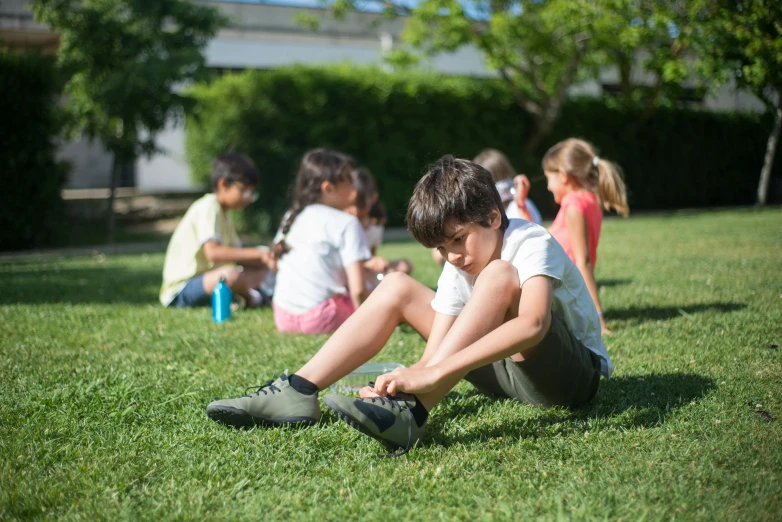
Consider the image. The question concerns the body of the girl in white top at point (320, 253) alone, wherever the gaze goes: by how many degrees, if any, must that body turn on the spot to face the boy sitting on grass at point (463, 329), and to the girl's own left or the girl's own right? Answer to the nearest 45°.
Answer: approximately 135° to the girl's own right

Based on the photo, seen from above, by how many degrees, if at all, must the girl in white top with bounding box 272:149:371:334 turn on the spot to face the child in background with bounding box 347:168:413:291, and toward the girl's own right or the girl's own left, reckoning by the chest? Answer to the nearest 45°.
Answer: approximately 45° to the girl's own left

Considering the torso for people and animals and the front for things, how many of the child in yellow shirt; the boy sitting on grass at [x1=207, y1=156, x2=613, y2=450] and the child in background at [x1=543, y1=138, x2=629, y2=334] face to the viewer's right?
1

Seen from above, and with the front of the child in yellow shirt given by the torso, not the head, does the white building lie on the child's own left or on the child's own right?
on the child's own left

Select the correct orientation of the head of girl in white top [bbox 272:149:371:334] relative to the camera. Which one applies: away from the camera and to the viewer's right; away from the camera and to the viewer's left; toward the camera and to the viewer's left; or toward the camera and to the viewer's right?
away from the camera and to the viewer's right

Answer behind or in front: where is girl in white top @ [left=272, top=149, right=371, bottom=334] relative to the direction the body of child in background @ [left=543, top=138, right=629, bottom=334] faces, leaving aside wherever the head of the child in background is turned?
in front

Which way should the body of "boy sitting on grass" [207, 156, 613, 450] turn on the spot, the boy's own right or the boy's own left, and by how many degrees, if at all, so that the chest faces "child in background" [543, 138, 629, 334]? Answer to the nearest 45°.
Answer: approximately 135° to the boy's own right

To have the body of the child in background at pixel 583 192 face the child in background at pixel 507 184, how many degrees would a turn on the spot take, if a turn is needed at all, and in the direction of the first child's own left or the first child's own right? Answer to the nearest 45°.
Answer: approximately 45° to the first child's own right

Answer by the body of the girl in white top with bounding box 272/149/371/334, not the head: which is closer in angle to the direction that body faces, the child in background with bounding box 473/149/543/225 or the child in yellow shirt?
the child in background

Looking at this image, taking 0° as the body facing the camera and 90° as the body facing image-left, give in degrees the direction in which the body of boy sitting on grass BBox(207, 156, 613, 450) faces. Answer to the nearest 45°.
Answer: approximately 45°

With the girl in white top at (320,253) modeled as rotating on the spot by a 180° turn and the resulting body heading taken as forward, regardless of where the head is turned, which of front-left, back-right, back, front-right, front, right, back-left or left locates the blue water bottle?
right

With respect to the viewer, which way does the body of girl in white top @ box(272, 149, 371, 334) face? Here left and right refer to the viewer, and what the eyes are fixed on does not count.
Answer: facing away from the viewer and to the right of the viewer

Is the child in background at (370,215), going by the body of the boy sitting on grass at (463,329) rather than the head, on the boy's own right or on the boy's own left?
on the boy's own right

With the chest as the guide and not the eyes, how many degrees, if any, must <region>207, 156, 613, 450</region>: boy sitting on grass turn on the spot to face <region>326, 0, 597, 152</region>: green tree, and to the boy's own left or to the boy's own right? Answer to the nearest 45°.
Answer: approximately 135° to the boy's own right
